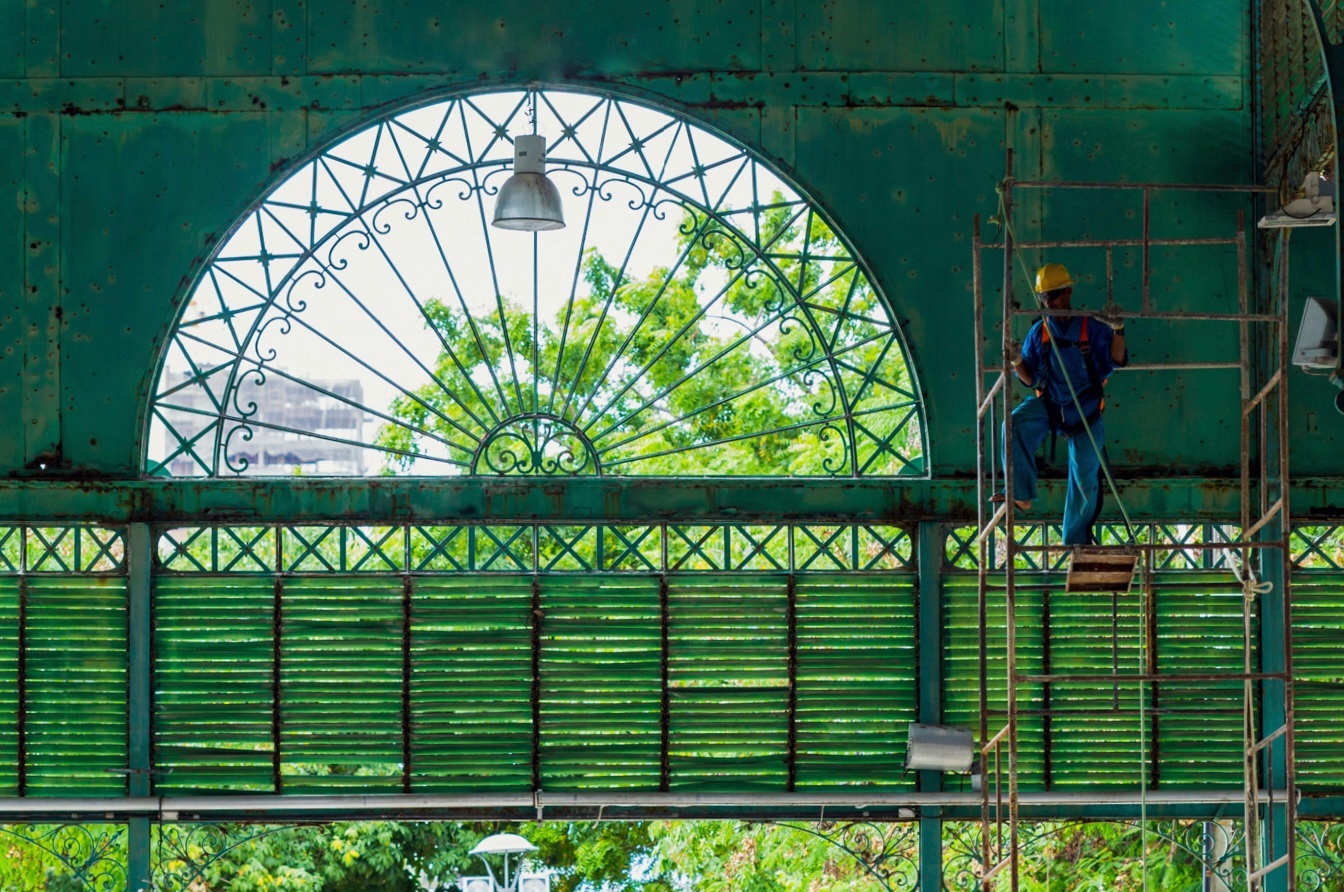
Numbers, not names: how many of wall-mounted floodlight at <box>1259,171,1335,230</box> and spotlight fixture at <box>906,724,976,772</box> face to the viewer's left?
2

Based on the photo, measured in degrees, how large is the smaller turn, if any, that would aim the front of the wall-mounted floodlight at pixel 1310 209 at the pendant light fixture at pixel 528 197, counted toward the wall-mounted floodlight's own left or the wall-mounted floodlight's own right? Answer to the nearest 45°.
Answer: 0° — it already faces it

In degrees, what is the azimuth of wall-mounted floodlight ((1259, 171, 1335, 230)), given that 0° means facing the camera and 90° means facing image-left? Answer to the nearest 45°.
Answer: approximately 90°

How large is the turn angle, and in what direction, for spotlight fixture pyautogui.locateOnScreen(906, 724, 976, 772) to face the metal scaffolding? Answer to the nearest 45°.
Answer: approximately 180°

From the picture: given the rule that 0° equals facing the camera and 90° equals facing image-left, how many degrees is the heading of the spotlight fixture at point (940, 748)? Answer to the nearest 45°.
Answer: approximately 90°
